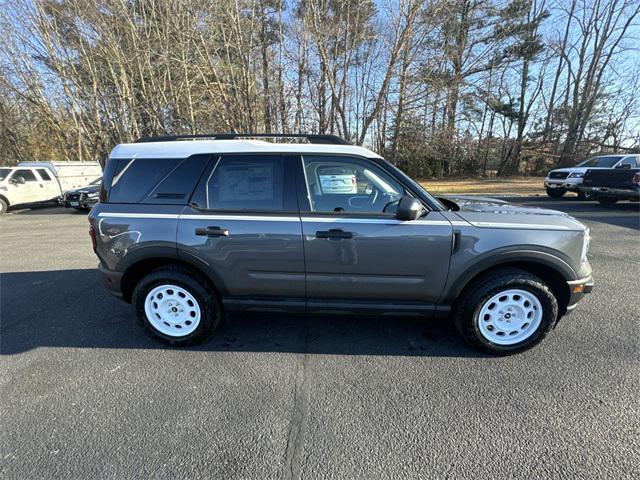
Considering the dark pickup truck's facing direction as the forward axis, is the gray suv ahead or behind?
behind

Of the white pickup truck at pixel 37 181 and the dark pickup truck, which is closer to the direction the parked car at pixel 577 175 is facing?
the white pickup truck

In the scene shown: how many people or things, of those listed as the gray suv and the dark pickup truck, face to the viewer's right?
1

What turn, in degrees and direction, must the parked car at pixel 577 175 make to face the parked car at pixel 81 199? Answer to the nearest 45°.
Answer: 0° — it already faces it

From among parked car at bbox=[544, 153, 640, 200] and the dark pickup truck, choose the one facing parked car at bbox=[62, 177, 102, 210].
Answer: parked car at bbox=[544, 153, 640, 200]

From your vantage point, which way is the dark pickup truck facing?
away from the camera

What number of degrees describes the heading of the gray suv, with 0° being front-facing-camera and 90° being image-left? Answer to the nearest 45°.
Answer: approximately 270°

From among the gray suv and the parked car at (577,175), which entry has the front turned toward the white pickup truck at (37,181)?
the parked car

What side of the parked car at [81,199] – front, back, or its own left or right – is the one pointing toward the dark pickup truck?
left

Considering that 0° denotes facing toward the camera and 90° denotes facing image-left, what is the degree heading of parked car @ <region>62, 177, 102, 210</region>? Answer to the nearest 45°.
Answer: approximately 45°
